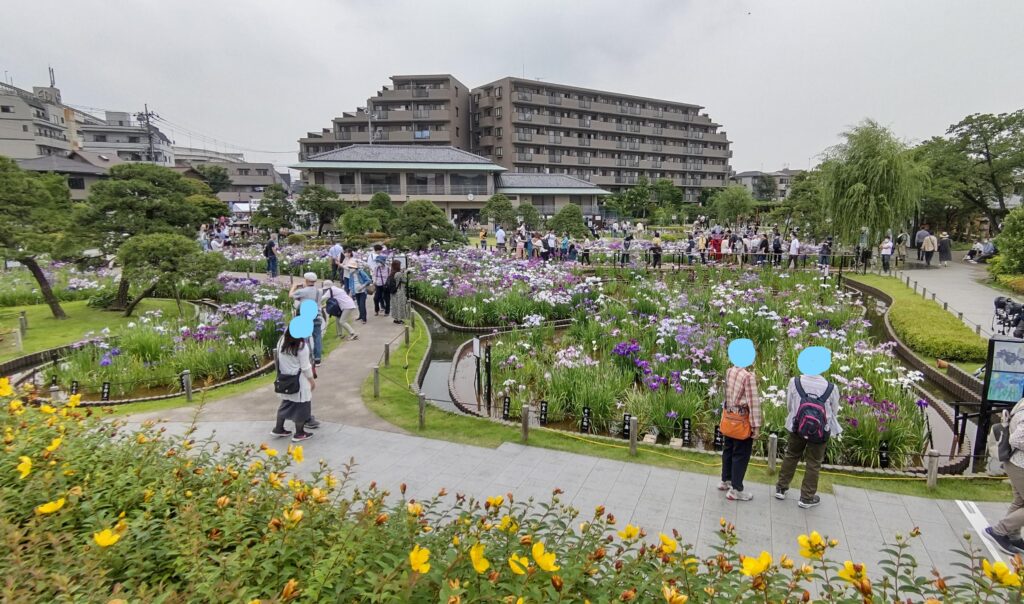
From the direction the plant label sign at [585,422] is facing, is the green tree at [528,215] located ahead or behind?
behind

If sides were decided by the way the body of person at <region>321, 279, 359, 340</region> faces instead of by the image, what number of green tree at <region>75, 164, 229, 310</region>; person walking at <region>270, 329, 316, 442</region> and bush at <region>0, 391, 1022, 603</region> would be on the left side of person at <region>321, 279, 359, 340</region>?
2

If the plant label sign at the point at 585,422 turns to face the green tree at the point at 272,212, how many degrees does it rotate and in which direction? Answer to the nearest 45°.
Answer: approximately 135° to its right

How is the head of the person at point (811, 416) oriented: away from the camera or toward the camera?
away from the camera

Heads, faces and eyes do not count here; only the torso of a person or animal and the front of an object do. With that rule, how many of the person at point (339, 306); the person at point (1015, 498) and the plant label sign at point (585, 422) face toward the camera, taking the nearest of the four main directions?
1

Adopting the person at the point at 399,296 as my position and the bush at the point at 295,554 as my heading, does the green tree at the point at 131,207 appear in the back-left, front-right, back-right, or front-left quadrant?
back-right

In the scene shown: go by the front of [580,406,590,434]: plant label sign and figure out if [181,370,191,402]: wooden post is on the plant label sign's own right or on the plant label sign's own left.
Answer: on the plant label sign's own right

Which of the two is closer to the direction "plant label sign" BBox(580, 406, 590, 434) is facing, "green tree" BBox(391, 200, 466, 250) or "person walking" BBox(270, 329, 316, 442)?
the person walking

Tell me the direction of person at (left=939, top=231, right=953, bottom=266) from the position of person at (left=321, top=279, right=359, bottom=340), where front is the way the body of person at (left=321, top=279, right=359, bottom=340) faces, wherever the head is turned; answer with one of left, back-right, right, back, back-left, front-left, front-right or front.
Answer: back

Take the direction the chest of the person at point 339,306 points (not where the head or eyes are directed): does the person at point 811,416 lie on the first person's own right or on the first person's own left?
on the first person's own left

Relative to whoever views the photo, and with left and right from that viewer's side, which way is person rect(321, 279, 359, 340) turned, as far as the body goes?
facing to the left of the viewer
